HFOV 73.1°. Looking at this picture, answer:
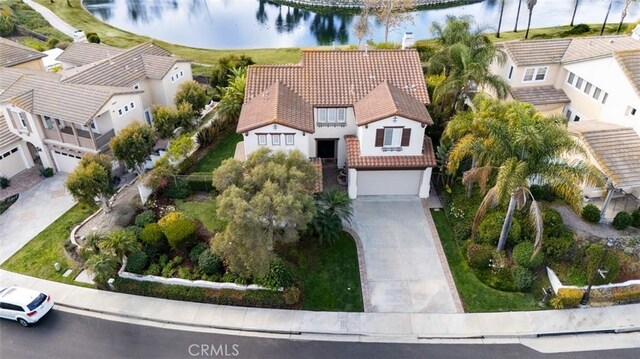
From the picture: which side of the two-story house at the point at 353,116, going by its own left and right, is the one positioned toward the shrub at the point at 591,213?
left

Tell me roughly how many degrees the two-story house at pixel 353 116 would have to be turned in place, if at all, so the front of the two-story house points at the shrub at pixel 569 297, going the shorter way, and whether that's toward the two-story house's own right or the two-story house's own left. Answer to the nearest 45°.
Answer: approximately 45° to the two-story house's own left

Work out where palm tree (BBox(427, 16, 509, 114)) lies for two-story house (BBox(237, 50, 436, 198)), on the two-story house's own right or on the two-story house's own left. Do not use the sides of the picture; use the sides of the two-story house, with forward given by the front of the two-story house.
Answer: on the two-story house's own left

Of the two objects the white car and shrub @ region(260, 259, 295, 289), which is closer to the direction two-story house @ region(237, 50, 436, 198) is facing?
the shrub

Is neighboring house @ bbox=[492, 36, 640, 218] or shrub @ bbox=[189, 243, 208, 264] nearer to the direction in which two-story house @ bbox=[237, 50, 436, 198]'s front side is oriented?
the shrub

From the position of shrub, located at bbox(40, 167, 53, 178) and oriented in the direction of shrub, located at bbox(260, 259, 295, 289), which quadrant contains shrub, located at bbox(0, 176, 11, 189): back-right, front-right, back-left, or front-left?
back-right

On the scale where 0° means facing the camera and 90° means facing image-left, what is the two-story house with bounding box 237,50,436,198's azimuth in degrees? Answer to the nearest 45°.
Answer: approximately 0°

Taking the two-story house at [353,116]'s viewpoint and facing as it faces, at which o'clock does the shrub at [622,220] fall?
The shrub is roughly at 10 o'clock from the two-story house.

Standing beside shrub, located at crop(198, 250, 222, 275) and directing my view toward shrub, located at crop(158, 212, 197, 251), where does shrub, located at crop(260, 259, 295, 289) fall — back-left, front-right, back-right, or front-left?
back-right

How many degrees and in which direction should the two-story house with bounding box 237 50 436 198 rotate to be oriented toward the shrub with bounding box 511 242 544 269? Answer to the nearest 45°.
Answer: approximately 45° to its left

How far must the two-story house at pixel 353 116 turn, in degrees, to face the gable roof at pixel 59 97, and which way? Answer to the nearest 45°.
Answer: approximately 90° to its right

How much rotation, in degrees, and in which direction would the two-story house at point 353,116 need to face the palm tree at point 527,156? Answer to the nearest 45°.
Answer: approximately 45° to its left

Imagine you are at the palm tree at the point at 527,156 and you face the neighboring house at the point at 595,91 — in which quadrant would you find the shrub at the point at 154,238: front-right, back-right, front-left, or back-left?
back-left

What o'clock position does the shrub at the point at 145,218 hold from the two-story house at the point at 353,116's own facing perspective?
The shrub is roughly at 2 o'clock from the two-story house.
